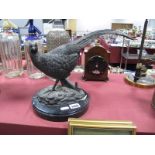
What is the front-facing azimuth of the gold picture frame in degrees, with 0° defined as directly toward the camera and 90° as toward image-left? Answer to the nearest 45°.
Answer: approximately 0°

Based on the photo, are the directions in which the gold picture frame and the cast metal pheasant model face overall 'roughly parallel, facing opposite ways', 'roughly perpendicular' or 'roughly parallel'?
roughly perpendicular

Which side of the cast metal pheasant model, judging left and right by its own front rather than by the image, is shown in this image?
left

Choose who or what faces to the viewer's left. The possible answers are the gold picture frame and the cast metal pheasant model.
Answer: the cast metal pheasant model

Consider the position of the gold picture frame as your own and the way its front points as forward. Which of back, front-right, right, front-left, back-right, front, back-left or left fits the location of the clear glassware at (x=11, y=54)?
back-right

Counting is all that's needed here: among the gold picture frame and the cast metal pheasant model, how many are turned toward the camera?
1
